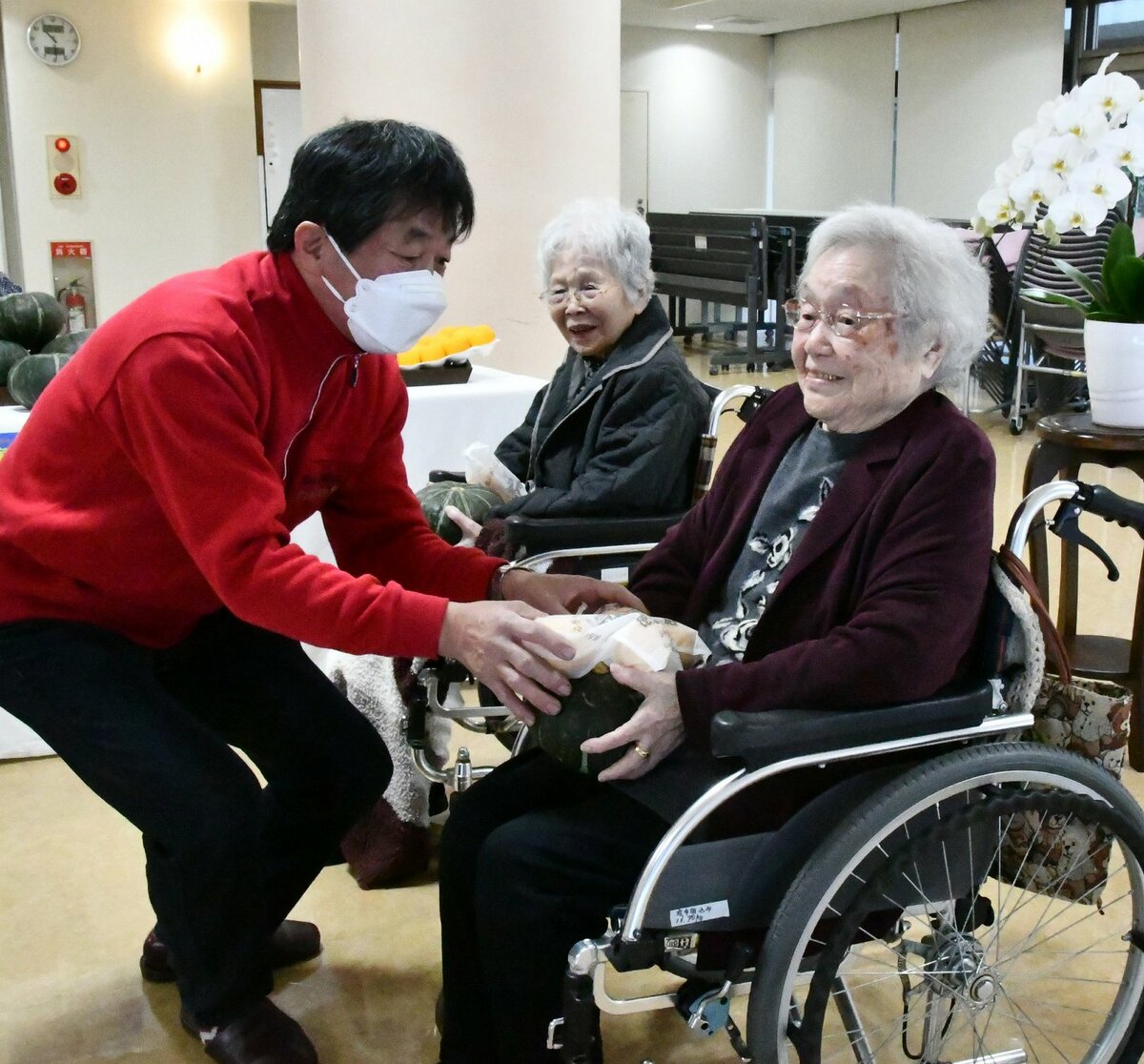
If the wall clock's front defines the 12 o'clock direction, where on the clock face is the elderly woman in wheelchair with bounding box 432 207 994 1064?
The elderly woman in wheelchair is roughly at 12 o'clock from the wall clock.

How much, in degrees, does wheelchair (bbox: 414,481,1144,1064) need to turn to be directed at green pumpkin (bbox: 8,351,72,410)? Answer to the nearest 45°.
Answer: approximately 45° to its right

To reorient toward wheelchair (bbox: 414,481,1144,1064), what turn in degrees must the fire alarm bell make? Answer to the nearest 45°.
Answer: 0° — it already faces it

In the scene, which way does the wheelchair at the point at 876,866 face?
to the viewer's left

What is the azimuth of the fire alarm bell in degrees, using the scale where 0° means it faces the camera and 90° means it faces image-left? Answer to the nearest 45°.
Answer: approximately 0°

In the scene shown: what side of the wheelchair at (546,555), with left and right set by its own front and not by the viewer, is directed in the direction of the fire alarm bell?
right

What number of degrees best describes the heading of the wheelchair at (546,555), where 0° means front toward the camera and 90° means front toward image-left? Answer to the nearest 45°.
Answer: approximately 45°

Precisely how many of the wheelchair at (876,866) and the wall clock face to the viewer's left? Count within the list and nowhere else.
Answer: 1
